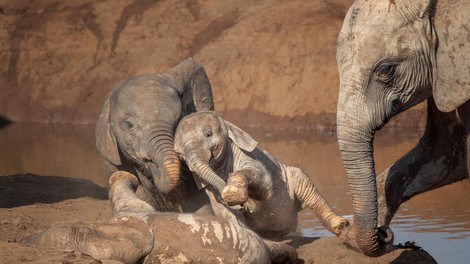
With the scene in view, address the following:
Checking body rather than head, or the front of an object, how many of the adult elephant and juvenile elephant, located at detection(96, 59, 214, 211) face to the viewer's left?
1

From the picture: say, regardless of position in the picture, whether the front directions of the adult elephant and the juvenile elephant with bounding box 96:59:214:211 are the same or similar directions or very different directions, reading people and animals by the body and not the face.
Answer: very different directions

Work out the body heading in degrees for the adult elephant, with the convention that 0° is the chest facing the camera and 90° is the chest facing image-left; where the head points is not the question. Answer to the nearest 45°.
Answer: approximately 90°
